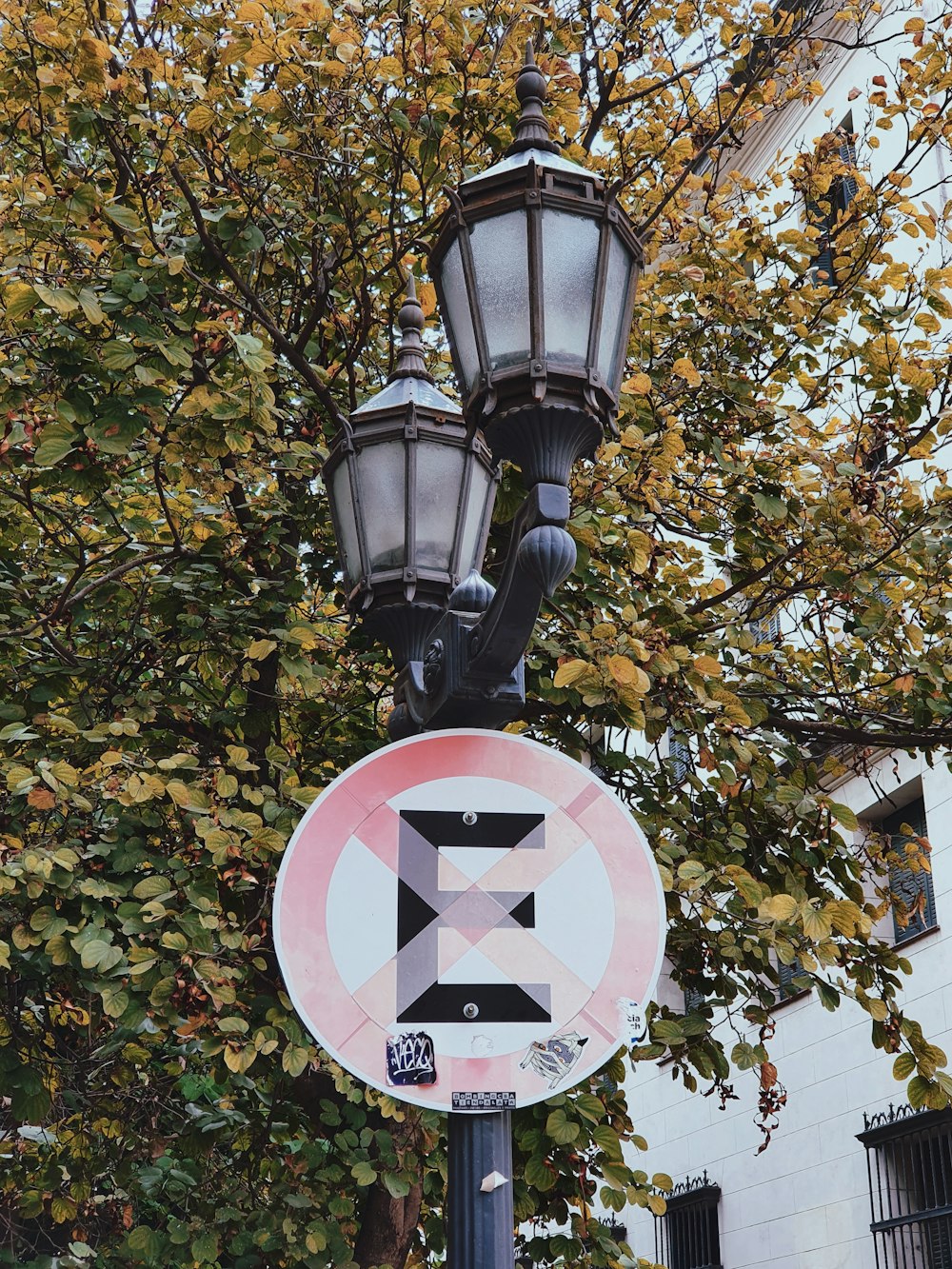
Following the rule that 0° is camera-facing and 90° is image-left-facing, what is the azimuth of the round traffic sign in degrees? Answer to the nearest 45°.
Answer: approximately 0°

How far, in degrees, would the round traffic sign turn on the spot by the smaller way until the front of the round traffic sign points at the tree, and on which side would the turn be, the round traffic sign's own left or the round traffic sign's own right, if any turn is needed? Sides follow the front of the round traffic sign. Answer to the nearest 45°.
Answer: approximately 180°
